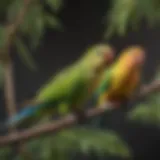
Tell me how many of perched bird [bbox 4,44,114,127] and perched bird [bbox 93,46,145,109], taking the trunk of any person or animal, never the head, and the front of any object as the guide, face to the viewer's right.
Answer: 2

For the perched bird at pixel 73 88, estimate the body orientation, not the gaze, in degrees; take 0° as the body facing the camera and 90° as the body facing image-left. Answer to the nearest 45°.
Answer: approximately 270°

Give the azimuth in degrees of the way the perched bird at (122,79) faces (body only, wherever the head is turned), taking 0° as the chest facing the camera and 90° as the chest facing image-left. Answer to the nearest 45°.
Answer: approximately 270°
